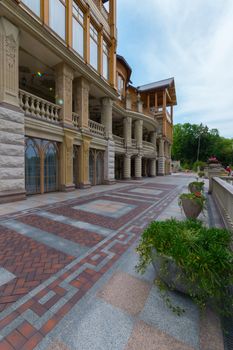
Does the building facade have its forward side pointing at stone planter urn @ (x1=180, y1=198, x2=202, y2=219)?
yes

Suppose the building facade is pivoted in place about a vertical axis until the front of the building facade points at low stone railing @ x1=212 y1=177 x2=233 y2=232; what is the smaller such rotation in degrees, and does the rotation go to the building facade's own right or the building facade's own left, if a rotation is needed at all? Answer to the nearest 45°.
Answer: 0° — it already faces it

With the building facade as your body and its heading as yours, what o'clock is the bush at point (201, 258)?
The bush is roughly at 1 o'clock from the building facade.

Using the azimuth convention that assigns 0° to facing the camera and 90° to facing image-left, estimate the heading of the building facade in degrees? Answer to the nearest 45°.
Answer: approximately 315°

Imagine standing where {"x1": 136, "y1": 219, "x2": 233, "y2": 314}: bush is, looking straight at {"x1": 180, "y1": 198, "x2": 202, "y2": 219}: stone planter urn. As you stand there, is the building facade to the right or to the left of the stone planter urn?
left
